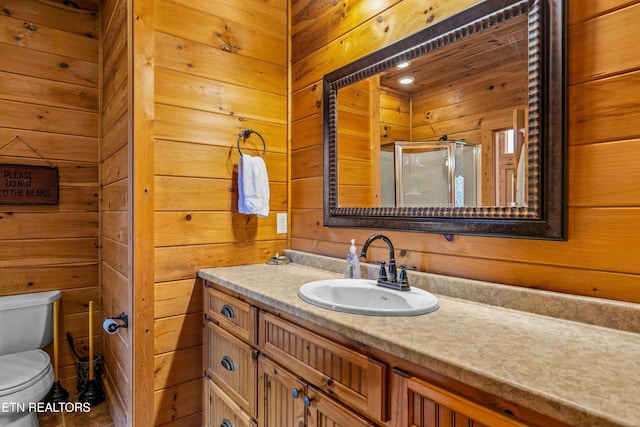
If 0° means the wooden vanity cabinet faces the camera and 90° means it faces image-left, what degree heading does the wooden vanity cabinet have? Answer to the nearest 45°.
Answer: approximately 45°

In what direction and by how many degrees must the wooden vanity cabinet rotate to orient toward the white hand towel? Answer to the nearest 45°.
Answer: approximately 90° to its right

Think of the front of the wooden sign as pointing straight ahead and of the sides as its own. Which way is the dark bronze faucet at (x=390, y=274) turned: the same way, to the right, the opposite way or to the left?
to the right

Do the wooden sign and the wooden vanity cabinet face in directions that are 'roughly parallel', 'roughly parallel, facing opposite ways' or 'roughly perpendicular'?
roughly perpendicular

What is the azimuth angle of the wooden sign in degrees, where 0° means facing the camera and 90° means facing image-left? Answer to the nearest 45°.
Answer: approximately 0°

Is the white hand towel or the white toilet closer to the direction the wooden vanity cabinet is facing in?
the white toilet

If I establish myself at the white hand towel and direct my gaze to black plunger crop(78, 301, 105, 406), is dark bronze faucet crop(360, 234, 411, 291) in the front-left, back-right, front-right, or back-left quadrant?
back-left

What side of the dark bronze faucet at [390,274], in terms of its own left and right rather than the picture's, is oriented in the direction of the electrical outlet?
right
